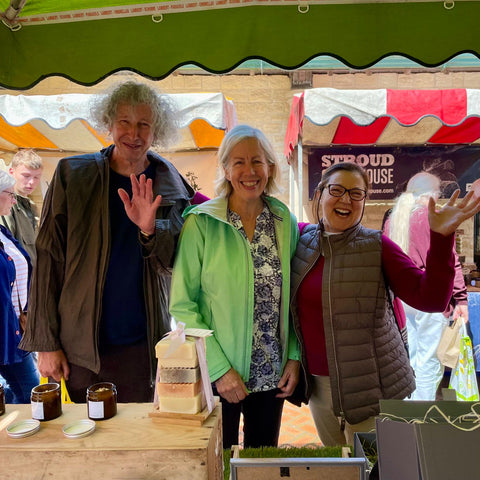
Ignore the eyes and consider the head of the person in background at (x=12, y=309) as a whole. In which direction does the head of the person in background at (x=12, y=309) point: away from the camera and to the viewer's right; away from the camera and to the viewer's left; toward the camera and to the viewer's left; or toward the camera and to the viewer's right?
toward the camera and to the viewer's right

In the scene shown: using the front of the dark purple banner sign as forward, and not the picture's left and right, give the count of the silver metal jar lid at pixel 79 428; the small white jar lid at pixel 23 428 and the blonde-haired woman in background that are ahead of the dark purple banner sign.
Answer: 3

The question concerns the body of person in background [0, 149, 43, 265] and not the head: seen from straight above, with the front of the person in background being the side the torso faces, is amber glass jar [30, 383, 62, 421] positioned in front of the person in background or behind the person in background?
in front

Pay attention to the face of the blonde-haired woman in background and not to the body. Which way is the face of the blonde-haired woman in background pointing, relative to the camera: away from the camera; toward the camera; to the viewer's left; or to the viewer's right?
away from the camera

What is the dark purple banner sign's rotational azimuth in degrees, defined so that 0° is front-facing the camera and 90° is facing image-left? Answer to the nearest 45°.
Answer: approximately 0°

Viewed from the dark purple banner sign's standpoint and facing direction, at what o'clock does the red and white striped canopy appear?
The red and white striped canopy is roughly at 12 o'clock from the dark purple banner sign.

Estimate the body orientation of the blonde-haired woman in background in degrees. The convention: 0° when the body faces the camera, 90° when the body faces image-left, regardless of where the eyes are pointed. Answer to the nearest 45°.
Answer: approximately 225°

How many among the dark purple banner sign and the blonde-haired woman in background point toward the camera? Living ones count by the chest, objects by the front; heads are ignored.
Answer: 1
